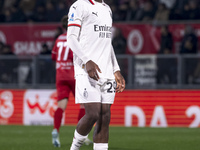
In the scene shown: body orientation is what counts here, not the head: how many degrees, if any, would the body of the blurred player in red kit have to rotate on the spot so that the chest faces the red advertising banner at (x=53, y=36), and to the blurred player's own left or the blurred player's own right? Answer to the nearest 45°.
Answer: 0° — they already face it

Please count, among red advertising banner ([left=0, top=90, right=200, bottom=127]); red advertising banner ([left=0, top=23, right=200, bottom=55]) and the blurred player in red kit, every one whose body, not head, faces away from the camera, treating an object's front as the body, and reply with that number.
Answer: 1

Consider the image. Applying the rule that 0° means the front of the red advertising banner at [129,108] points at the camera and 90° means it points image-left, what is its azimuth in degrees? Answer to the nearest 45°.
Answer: approximately 0°

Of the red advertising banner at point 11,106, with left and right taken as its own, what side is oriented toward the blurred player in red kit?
front

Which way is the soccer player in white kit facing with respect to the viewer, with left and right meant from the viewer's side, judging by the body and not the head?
facing the viewer and to the right of the viewer

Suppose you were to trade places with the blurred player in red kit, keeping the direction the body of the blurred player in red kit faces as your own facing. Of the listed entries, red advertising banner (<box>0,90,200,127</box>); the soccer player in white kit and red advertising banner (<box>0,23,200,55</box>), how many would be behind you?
1

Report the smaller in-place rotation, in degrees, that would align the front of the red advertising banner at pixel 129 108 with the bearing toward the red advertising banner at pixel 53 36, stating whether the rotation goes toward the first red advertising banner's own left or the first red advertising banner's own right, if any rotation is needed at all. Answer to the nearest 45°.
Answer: approximately 135° to the first red advertising banner's own right

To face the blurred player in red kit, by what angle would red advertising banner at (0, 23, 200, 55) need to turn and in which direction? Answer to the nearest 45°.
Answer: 0° — it already faces them

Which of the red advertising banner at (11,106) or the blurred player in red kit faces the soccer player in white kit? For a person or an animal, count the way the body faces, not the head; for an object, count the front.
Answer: the red advertising banner

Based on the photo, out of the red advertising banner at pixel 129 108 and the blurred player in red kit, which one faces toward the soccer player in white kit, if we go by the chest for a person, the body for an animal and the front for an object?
the red advertising banner

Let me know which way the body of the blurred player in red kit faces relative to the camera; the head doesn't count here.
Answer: away from the camera
